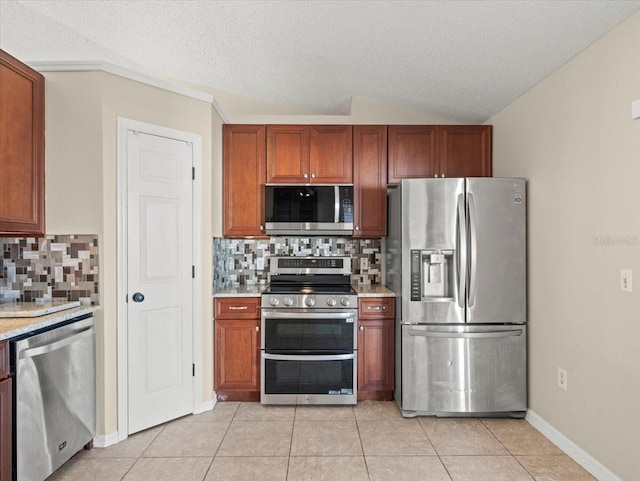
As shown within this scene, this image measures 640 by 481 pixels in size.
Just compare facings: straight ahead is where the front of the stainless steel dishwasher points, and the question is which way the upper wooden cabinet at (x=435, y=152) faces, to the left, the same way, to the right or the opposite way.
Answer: to the right

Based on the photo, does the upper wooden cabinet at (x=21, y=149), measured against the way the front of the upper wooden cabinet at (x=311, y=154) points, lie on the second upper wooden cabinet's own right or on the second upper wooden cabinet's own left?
on the second upper wooden cabinet's own right

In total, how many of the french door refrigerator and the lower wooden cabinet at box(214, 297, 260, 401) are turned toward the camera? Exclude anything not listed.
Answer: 2

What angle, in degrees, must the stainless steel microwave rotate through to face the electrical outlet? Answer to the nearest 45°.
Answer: approximately 45° to its left

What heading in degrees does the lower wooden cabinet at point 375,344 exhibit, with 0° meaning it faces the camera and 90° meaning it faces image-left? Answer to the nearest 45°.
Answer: approximately 0°

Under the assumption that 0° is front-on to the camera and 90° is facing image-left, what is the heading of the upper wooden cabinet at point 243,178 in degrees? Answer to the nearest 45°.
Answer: approximately 0°

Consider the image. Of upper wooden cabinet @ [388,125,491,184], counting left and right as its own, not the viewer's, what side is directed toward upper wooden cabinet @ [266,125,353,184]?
right

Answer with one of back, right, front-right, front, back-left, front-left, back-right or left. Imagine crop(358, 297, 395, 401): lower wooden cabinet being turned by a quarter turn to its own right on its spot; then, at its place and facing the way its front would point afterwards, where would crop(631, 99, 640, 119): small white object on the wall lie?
back-left

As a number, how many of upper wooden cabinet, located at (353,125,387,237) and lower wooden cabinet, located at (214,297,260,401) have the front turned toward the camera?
2

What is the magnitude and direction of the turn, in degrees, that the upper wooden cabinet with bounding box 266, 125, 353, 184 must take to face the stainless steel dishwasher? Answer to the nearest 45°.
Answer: approximately 45° to its right

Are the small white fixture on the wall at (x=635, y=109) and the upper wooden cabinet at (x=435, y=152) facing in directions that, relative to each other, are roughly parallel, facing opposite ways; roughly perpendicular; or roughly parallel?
roughly perpendicular

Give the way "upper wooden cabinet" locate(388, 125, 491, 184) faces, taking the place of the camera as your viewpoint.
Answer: facing the viewer

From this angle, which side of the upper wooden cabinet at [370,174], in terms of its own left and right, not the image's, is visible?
front

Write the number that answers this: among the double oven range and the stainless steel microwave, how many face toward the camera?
2
